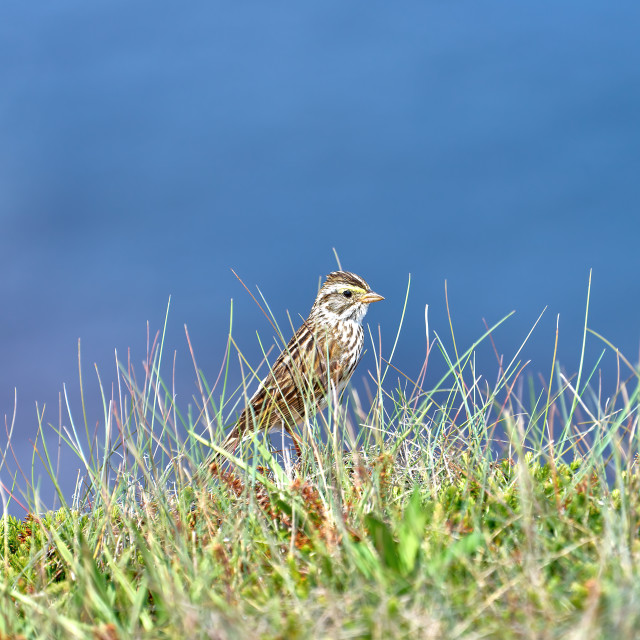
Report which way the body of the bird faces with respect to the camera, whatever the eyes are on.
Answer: to the viewer's right
